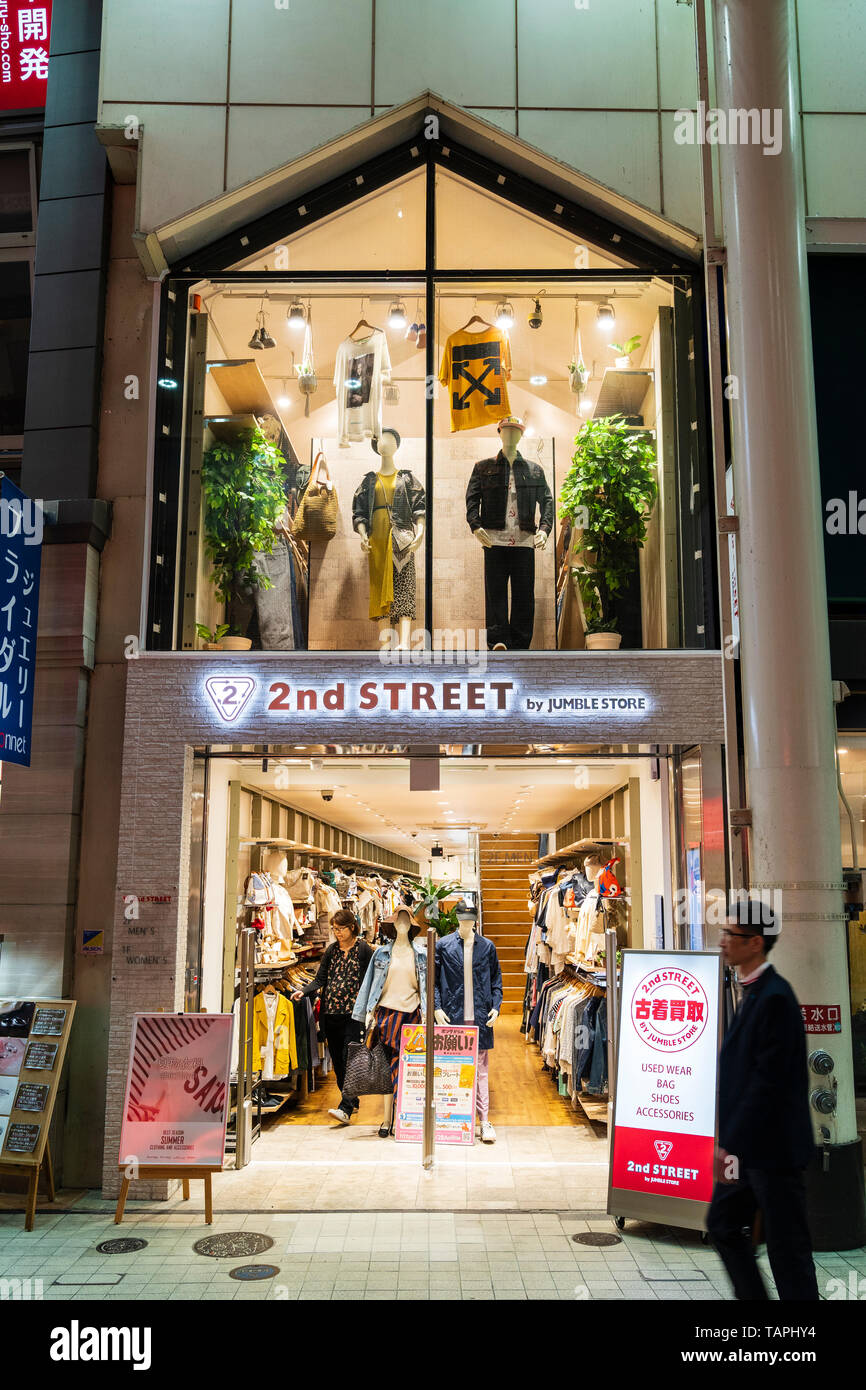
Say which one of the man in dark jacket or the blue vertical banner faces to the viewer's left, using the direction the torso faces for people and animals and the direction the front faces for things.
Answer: the man in dark jacket

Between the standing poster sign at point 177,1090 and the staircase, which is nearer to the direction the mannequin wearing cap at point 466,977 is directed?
the standing poster sign

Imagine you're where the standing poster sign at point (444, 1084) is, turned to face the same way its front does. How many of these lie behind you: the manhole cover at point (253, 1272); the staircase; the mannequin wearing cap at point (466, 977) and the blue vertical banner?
2

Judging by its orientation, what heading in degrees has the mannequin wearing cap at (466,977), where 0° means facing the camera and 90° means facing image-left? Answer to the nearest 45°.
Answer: approximately 0°

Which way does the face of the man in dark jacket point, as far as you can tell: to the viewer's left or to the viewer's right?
to the viewer's left

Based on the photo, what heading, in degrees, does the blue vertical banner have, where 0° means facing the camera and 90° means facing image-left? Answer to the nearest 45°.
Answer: approximately 315°

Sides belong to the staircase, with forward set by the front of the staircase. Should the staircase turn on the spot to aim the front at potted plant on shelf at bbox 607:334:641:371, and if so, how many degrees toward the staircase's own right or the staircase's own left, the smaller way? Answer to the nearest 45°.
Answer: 0° — it already faces it

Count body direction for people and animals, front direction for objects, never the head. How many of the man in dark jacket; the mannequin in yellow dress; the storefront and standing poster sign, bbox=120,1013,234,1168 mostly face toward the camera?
3
